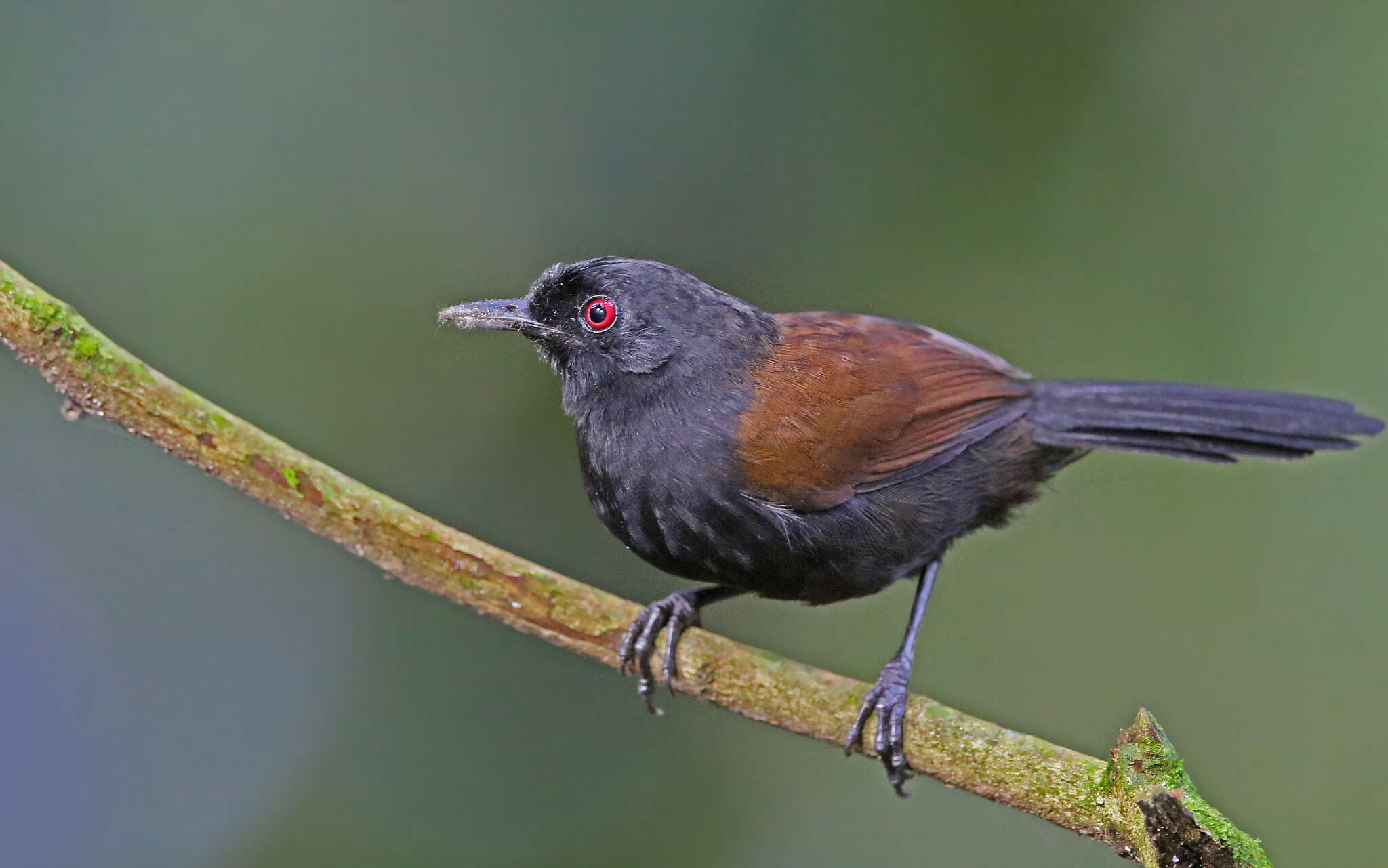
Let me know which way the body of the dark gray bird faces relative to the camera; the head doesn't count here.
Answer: to the viewer's left
